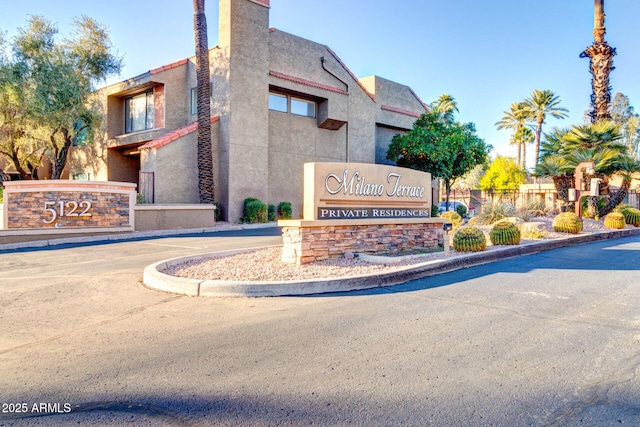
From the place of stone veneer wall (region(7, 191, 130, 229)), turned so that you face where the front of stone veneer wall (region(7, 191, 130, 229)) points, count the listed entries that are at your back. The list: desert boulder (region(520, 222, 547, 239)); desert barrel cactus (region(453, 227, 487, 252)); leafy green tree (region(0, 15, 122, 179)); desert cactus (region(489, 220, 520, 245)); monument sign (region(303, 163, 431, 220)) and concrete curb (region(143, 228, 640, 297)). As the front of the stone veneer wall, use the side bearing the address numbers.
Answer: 1

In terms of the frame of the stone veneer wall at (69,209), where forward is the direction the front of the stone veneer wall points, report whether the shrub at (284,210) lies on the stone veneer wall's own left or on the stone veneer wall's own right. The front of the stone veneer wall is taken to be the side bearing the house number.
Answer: on the stone veneer wall's own left

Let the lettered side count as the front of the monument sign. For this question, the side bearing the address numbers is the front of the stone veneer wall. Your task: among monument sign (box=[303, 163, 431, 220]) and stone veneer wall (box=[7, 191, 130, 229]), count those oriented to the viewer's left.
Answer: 0

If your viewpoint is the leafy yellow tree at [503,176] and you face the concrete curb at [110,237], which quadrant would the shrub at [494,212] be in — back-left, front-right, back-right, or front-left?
front-left

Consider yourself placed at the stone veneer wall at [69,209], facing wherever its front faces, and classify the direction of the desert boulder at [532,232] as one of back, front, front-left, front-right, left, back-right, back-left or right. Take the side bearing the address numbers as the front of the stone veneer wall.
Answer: front-left

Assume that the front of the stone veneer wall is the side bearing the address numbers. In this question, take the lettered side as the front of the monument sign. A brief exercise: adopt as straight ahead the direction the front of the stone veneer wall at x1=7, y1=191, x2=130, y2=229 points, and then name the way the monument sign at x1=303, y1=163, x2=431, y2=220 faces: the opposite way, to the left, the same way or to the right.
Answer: the same way

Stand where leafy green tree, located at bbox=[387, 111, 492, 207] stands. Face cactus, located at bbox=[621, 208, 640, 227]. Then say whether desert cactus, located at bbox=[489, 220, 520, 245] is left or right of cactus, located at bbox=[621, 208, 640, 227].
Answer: right

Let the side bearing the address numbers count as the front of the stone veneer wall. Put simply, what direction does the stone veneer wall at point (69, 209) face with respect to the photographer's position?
facing the viewer

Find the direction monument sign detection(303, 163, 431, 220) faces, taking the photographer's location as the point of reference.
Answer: facing the viewer and to the right of the viewer
